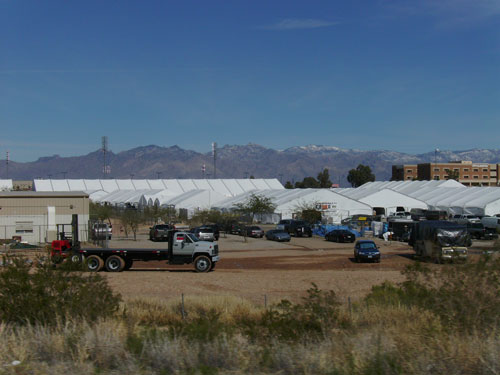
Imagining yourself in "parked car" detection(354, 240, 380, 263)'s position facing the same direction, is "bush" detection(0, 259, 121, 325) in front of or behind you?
in front

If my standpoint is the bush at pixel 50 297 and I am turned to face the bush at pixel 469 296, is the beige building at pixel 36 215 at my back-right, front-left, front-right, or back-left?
back-left

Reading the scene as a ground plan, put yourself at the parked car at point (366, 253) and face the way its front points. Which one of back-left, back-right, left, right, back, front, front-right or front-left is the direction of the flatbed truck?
front-right

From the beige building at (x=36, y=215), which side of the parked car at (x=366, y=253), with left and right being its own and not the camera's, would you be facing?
right

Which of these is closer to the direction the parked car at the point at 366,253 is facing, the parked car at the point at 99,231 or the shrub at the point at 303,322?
the shrub

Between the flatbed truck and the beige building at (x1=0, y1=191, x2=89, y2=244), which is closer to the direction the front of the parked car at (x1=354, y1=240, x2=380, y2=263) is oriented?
the flatbed truck

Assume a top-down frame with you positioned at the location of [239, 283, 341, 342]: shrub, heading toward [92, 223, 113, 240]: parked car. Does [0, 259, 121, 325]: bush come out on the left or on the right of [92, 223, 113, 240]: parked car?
left

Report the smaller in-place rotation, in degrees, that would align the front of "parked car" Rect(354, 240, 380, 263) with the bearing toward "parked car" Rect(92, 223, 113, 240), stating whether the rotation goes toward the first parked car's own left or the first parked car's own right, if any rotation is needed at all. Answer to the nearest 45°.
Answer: approximately 90° to the first parked car's own right

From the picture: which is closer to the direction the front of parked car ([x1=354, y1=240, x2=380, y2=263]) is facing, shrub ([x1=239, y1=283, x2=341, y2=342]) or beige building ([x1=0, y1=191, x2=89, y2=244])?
the shrub

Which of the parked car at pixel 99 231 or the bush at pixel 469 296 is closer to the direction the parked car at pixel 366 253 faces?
the bush

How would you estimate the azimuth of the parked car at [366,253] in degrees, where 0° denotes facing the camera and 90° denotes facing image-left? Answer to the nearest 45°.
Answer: approximately 0°

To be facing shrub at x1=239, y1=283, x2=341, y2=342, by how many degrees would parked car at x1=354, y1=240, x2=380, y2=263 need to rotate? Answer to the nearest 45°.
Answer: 0° — it already faces it

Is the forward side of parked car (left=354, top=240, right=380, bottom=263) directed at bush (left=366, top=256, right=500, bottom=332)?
yes
